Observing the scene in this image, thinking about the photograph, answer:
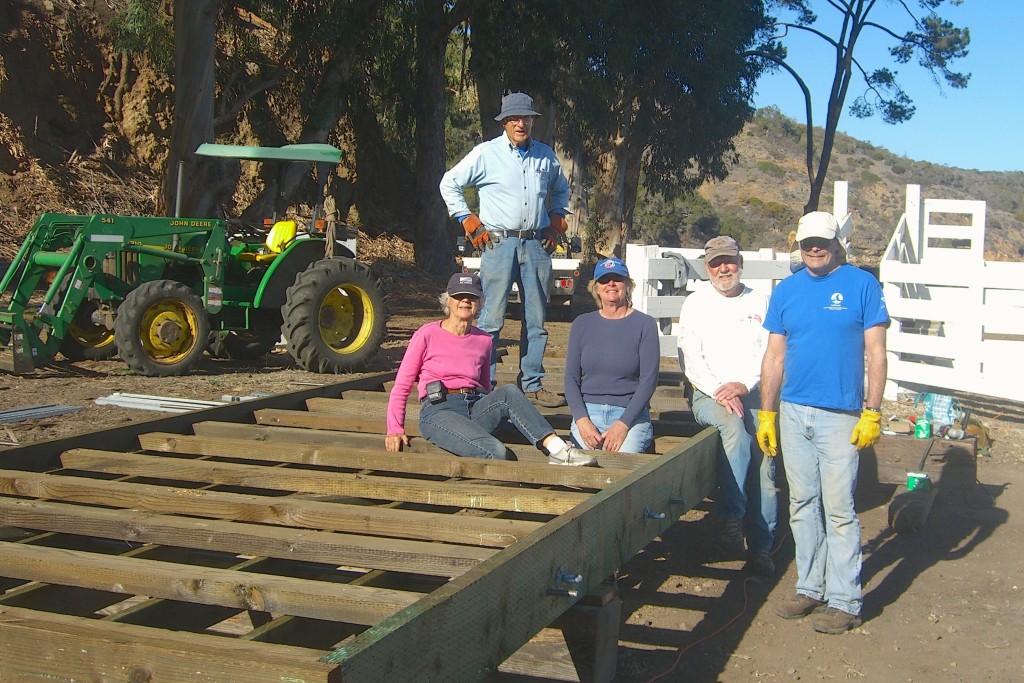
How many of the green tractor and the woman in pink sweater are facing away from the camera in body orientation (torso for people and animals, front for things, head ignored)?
0

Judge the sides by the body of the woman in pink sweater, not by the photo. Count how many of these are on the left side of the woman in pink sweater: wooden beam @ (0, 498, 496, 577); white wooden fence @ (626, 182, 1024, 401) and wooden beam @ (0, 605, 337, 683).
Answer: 1

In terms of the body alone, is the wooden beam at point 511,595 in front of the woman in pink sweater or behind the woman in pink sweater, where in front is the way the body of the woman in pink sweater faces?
in front

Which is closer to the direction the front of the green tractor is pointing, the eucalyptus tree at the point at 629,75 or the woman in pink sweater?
the woman in pink sweater

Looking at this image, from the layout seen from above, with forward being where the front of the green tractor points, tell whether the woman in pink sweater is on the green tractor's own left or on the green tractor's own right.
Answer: on the green tractor's own left

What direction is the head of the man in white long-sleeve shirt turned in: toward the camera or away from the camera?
toward the camera

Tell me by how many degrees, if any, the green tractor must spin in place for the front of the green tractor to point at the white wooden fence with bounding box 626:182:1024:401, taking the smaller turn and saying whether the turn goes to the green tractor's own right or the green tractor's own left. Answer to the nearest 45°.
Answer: approximately 135° to the green tractor's own left

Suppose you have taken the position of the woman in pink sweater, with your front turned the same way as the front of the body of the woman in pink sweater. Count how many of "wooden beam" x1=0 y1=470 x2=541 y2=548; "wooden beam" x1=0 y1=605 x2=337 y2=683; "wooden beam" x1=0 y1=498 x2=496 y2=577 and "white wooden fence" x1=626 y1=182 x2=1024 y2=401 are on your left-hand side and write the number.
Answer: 1

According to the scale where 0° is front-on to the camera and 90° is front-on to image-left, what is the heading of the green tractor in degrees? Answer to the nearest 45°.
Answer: approximately 45°

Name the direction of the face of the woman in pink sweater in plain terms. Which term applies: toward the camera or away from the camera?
toward the camera

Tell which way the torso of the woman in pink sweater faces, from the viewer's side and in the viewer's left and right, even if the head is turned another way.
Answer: facing the viewer and to the right of the viewer

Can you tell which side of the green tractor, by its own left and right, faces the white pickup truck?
back

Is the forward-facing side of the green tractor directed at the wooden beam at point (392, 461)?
no

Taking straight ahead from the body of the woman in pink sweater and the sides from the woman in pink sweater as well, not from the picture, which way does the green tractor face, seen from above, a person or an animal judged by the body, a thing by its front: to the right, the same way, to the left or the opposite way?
to the right

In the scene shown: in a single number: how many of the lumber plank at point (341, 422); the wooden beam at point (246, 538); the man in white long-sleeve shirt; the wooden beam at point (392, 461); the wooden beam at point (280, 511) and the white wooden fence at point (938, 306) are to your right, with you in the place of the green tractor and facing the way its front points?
0

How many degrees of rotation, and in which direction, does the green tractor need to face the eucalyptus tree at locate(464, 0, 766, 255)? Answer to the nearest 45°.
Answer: approximately 180°

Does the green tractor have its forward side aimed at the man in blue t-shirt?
no

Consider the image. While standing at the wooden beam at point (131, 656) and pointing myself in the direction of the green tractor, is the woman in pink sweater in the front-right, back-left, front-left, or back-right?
front-right
